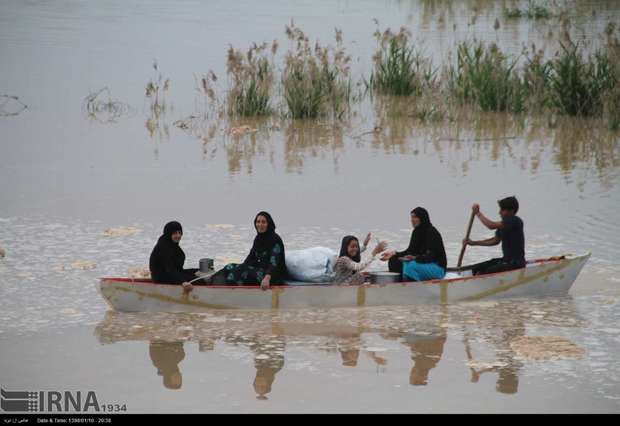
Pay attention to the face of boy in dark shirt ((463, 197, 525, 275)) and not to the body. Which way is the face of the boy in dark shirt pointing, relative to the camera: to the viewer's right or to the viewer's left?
to the viewer's left

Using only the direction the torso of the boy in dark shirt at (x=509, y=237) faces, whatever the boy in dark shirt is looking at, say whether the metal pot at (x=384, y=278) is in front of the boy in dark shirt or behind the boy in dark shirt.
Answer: in front

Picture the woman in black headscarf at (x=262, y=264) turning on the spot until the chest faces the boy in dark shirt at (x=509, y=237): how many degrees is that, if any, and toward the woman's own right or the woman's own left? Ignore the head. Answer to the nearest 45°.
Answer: approximately 135° to the woman's own left

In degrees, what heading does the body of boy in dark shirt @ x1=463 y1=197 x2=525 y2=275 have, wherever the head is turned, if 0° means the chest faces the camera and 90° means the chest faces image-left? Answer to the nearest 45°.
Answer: approximately 90°

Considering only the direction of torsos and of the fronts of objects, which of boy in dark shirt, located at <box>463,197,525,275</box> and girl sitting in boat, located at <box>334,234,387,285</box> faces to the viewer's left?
the boy in dark shirt

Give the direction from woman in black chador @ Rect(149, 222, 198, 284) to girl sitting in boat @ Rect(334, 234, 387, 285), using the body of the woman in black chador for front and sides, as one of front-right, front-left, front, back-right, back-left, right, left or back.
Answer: front

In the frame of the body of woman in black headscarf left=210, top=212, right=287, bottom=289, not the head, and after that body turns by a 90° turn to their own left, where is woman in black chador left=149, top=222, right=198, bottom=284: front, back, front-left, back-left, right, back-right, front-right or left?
back-right

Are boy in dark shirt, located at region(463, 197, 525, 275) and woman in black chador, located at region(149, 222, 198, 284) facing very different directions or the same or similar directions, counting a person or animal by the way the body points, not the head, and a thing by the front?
very different directions

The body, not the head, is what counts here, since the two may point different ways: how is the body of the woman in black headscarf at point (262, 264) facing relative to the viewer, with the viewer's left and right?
facing the viewer and to the left of the viewer

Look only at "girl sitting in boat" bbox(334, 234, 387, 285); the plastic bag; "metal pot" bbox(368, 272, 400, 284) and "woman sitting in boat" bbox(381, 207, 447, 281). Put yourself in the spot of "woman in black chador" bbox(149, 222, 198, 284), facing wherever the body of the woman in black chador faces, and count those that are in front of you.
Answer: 4

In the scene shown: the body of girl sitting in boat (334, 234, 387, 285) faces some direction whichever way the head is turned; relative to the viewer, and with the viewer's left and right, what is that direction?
facing the viewer and to the right of the viewer

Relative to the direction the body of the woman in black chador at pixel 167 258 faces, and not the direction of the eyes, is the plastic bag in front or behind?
in front

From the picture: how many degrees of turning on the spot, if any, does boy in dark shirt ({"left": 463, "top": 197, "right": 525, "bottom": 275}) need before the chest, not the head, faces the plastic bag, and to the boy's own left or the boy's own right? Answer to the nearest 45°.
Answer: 0° — they already face it
